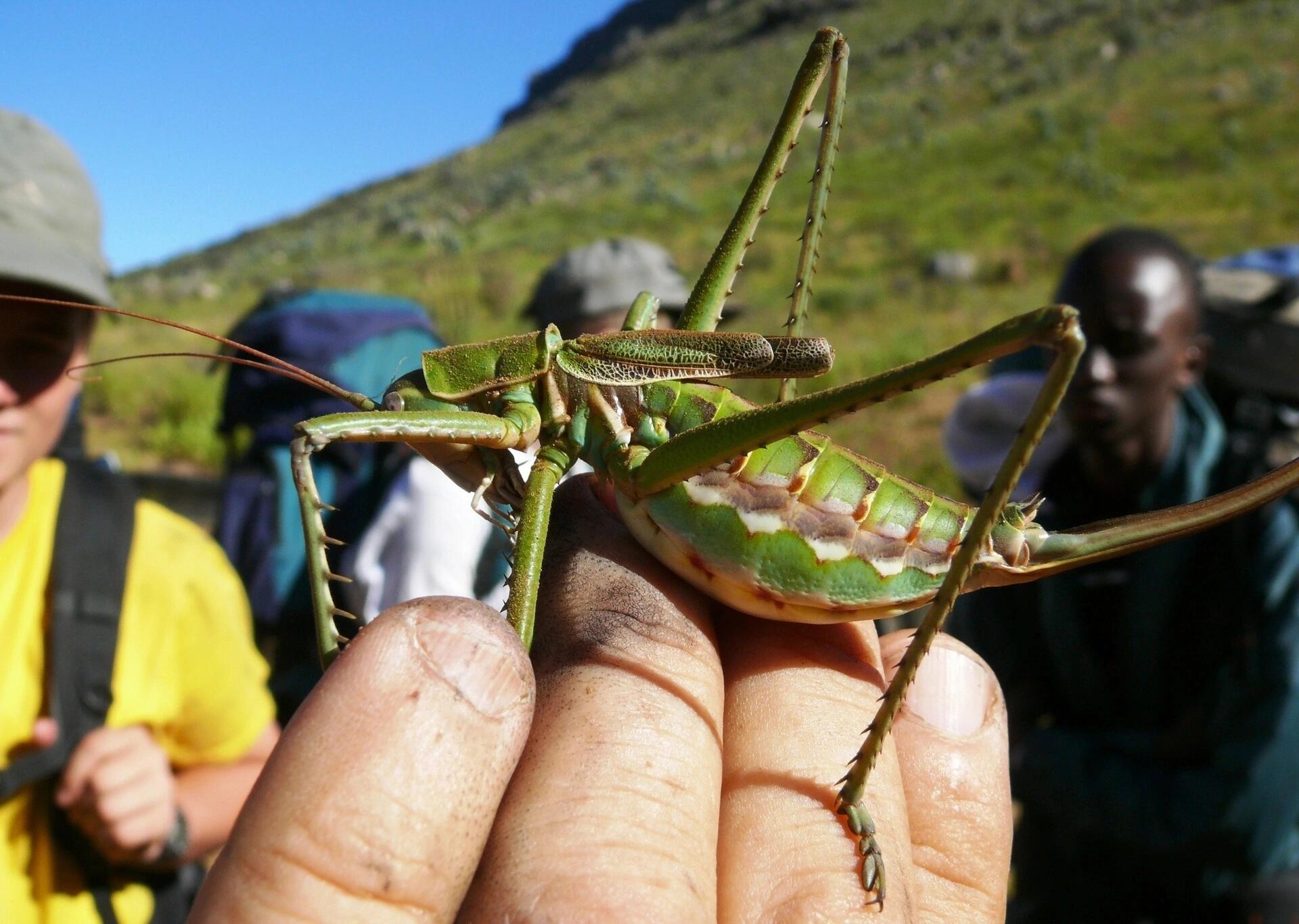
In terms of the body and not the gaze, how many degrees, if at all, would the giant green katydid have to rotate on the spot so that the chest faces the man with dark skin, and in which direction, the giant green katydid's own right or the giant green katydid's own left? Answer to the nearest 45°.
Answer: approximately 135° to the giant green katydid's own right

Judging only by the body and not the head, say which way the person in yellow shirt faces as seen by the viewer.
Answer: toward the camera

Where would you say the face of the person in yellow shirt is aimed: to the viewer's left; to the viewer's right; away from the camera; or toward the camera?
toward the camera

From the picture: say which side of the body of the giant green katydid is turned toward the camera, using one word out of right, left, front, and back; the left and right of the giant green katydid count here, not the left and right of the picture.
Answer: left

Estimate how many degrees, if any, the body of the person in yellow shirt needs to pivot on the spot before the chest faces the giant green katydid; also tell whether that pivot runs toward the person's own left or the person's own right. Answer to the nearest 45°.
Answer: approximately 45° to the person's own left

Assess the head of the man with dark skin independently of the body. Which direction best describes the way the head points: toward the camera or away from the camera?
toward the camera

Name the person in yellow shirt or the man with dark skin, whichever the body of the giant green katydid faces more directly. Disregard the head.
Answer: the person in yellow shirt

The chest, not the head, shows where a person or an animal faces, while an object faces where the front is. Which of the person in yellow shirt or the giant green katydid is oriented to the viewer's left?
the giant green katydid

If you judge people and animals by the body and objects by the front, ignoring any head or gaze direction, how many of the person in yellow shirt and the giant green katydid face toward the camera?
1
